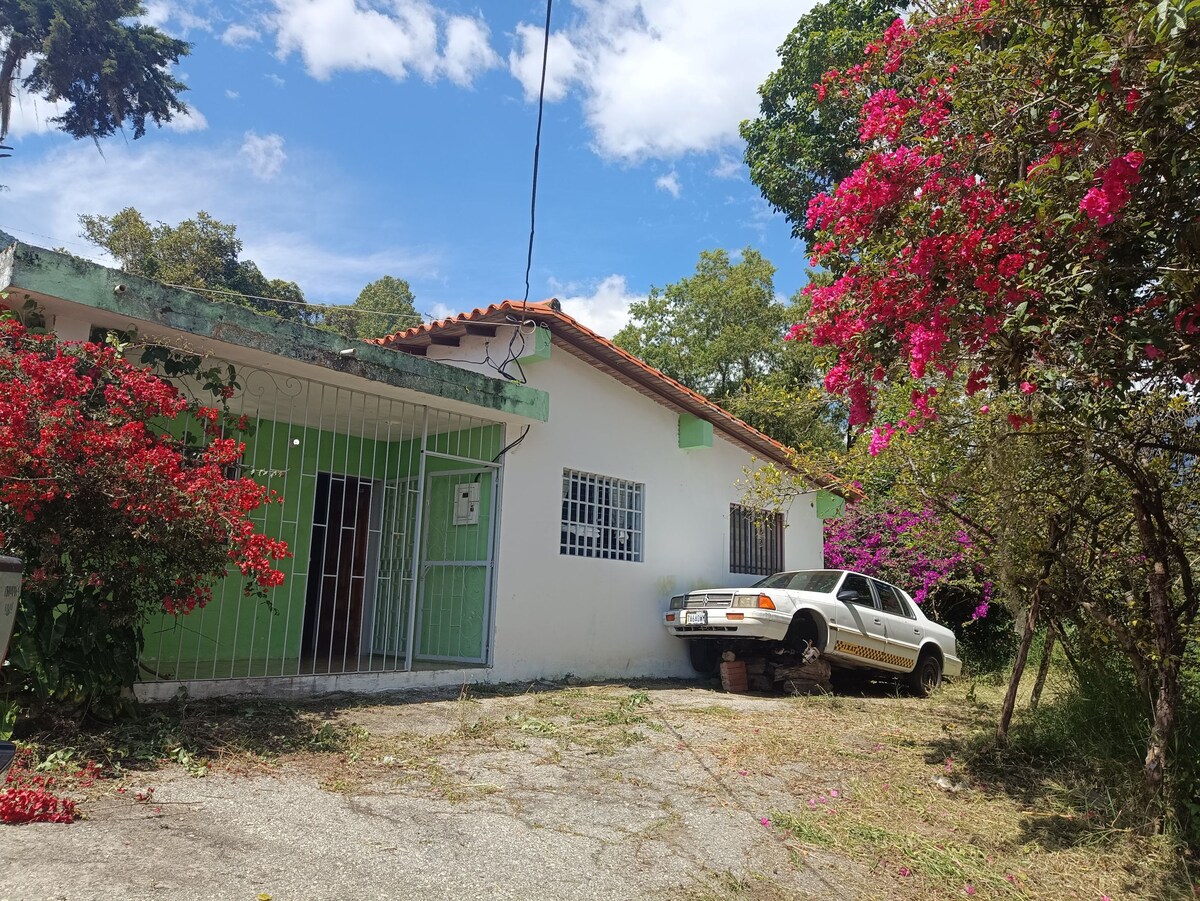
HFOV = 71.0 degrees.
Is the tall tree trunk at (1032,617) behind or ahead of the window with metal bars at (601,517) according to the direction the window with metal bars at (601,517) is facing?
ahead

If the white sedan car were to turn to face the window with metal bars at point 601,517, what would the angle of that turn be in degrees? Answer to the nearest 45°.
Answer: approximately 45° to its right

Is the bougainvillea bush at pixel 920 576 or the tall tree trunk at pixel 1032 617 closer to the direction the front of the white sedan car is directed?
the tall tree trunk

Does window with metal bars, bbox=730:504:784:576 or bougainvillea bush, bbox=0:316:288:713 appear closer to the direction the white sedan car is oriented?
the bougainvillea bush

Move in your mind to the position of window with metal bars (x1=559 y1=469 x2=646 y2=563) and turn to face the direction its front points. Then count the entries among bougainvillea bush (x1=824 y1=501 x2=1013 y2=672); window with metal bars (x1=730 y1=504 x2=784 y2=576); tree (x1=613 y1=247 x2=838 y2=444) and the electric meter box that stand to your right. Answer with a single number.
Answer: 1

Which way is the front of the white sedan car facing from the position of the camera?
facing the viewer and to the left of the viewer

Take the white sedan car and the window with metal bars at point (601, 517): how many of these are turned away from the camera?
0

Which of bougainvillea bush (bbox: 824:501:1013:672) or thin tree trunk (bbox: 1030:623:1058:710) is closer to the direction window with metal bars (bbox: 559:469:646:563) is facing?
the thin tree trunk

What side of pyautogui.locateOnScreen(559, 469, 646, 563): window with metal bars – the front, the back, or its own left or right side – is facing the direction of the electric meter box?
right

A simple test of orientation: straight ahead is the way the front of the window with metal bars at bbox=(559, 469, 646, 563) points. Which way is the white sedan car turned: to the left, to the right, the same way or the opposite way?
to the right

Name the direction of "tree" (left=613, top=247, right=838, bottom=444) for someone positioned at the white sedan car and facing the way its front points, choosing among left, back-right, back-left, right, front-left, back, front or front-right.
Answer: back-right

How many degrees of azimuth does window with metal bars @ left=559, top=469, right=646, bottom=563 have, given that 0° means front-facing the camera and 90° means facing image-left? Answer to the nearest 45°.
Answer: approximately 315°

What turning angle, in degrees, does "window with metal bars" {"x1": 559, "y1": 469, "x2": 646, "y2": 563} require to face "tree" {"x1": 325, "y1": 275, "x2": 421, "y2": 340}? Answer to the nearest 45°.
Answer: approximately 135° to its left

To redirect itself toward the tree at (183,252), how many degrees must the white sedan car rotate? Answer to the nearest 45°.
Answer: approximately 90° to its right

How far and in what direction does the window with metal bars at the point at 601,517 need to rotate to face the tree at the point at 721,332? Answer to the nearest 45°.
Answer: approximately 135° to its left

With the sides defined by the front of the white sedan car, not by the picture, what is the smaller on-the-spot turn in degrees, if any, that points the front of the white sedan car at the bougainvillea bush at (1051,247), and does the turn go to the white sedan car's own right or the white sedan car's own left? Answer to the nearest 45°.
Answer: approximately 45° to the white sedan car's own left

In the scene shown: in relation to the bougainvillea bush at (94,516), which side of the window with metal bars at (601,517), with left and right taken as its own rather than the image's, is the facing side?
right

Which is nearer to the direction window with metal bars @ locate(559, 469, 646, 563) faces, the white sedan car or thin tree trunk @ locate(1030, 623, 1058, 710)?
the thin tree trunk
